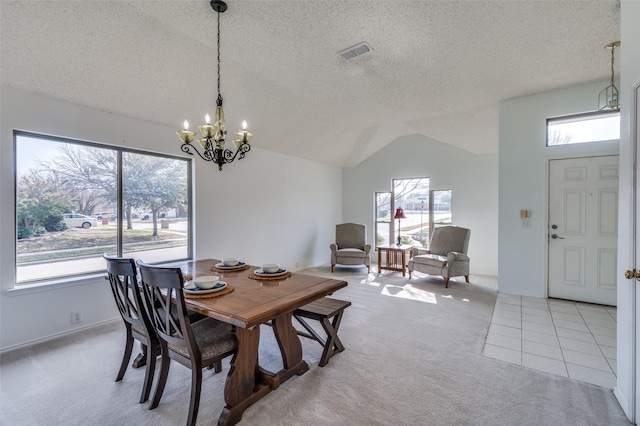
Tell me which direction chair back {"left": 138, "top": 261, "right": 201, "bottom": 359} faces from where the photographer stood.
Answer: facing away from the viewer and to the right of the viewer

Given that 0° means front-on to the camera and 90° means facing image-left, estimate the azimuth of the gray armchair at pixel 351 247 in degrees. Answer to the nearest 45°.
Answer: approximately 0°

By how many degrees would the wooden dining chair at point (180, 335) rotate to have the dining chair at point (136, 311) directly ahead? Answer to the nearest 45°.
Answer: approximately 90° to its left

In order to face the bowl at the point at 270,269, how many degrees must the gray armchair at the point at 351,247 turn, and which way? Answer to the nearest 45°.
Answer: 0° — it already faces it

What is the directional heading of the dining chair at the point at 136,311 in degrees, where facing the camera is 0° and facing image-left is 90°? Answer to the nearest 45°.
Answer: approximately 225°

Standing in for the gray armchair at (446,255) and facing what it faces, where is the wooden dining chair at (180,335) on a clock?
The wooden dining chair is roughly at 11 o'clock from the gray armchair.
